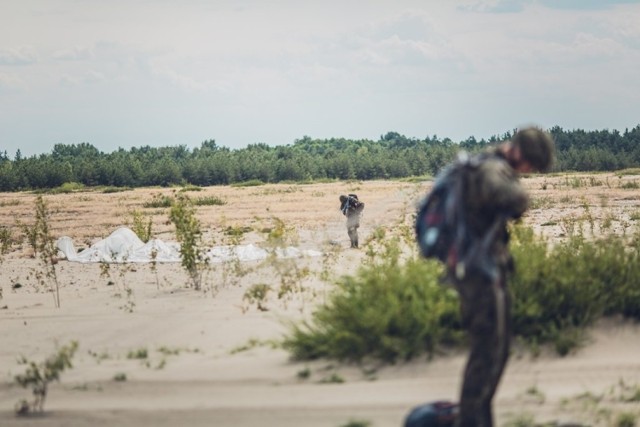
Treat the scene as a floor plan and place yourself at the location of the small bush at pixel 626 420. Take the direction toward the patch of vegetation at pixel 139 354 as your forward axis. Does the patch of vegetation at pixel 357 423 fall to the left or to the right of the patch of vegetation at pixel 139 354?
left

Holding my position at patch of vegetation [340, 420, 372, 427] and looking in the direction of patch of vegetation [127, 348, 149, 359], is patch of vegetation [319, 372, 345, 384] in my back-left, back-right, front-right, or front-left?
front-right

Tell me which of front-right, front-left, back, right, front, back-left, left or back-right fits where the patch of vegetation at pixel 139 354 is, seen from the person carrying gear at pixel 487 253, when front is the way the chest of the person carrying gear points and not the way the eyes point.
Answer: back-left

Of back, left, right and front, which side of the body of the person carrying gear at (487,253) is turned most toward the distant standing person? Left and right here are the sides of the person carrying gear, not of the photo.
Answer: left

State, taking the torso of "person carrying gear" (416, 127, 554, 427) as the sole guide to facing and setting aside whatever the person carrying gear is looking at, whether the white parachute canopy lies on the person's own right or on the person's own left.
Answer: on the person's own left

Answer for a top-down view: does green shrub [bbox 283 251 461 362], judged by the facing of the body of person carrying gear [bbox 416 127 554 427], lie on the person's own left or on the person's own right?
on the person's own left

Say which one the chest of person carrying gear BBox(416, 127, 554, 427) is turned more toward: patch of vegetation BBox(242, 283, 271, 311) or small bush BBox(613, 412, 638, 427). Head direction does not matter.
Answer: the small bush

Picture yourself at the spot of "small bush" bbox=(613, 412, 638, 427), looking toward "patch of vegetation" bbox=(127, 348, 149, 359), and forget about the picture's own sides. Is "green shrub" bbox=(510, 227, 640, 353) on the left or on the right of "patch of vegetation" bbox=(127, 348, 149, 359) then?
right

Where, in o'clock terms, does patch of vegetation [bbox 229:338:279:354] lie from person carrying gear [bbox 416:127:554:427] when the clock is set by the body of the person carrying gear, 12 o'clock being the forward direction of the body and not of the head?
The patch of vegetation is roughly at 8 o'clock from the person carrying gear.

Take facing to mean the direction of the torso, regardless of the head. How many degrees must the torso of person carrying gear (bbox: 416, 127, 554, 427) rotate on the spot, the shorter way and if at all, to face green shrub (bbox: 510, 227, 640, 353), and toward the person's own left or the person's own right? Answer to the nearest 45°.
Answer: approximately 90° to the person's own left

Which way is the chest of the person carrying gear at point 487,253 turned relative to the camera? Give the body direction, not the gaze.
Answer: to the viewer's right

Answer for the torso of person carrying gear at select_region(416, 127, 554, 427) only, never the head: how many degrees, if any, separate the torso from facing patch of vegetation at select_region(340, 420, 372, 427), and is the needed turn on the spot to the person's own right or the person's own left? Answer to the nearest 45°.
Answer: approximately 135° to the person's own left

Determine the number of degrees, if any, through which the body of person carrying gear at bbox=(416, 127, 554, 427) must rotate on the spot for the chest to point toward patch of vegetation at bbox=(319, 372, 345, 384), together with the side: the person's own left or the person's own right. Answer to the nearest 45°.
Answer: approximately 135° to the person's own left

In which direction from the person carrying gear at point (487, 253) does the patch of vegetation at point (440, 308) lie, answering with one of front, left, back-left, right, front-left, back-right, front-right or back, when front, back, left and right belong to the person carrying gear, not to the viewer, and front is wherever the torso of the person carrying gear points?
left
